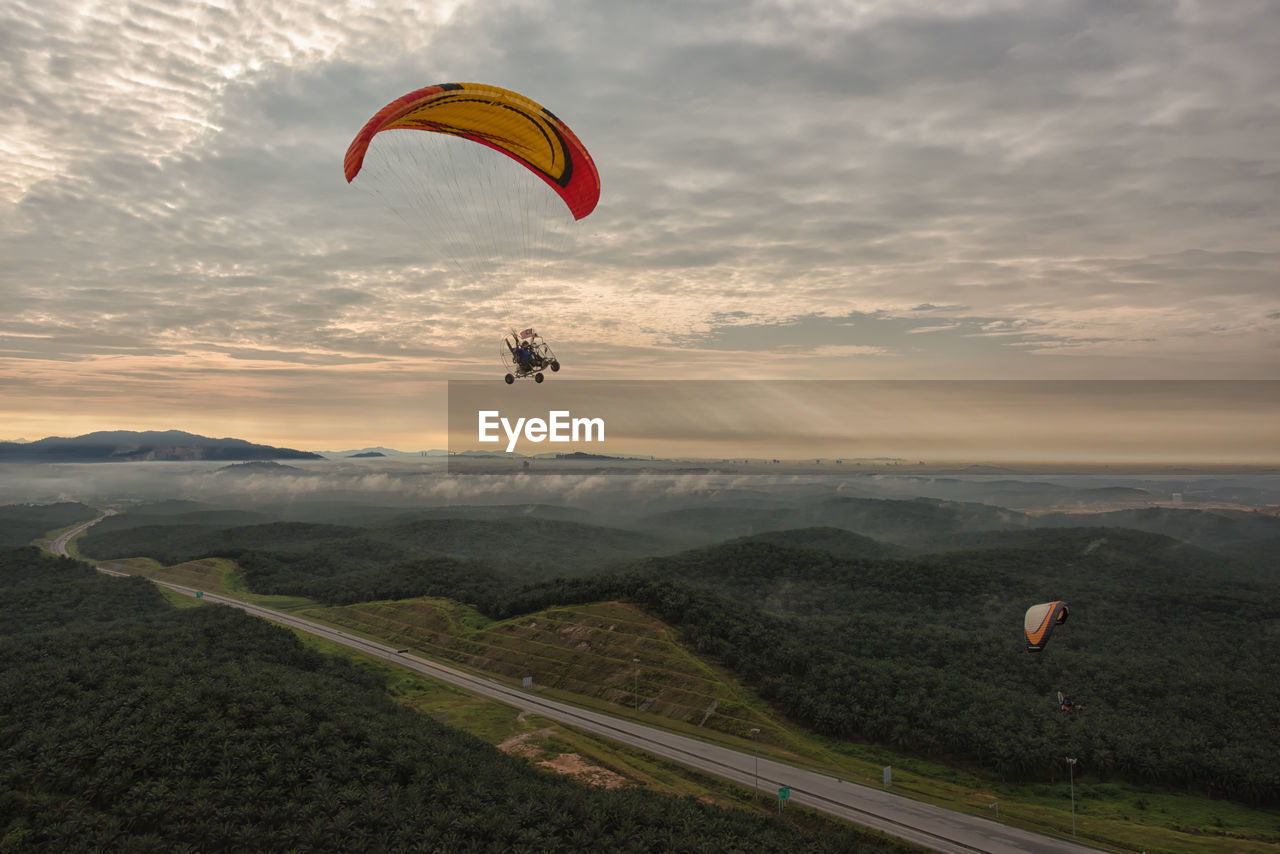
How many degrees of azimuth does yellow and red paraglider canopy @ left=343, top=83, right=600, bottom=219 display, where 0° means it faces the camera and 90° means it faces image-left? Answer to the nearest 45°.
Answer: approximately 315°
